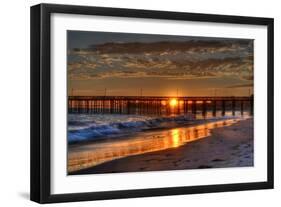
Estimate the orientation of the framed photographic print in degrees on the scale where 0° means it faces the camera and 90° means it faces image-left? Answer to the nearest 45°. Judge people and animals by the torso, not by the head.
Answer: approximately 315°
